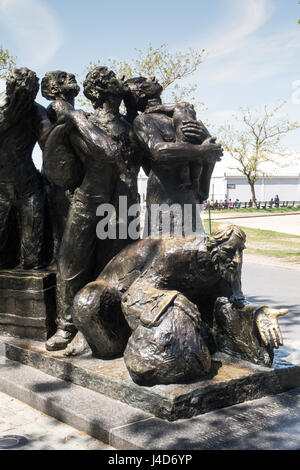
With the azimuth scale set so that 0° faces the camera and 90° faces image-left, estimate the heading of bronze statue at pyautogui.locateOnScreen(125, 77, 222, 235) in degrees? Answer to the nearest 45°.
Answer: approximately 315°

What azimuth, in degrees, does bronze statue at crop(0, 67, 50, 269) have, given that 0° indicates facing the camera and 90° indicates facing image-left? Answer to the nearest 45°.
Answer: approximately 0°
